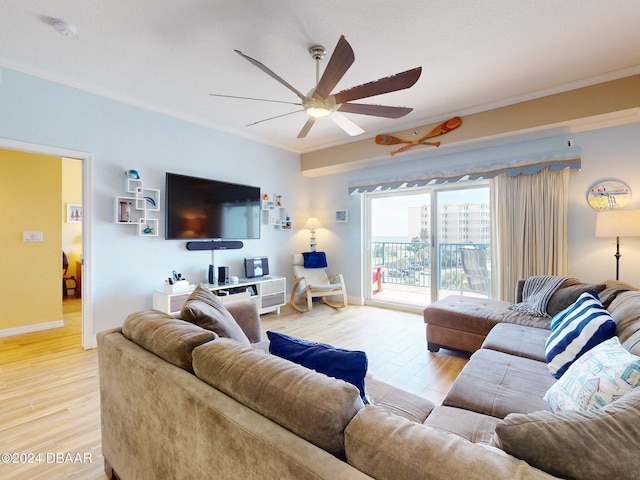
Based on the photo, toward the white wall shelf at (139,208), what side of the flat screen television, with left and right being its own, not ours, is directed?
right

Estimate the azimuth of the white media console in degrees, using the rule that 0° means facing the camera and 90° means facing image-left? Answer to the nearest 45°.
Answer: approximately 315°

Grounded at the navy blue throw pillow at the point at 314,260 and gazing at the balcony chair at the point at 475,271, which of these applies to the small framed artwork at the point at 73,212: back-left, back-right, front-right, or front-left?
back-left

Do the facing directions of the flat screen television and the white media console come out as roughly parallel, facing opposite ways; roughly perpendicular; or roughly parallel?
roughly parallel

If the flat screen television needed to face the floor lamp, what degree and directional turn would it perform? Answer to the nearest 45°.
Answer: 0° — it already faces it

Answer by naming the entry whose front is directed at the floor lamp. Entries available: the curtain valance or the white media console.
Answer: the white media console

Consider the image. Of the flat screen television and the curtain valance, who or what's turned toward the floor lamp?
the flat screen television

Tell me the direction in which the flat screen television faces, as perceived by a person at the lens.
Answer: facing the viewer and to the right of the viewer

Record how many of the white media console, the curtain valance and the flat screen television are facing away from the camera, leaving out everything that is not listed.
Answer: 0

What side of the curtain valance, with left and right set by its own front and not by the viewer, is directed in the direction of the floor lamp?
left

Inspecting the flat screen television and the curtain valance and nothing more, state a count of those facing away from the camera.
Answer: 0

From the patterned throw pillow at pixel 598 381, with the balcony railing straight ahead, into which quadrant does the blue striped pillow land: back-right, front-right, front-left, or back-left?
front-right

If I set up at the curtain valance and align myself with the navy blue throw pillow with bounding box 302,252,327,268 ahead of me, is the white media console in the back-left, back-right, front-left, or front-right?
front-left

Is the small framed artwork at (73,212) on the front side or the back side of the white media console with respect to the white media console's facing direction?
on the back side

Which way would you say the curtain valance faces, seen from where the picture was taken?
facing the viewer and to the left of the viewer

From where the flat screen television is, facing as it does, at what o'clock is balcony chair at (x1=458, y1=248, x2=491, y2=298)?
The balcony chair is roughly at 11 o'clock from the flat screen television.

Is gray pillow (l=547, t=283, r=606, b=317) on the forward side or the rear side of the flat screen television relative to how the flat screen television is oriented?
on the forward side
